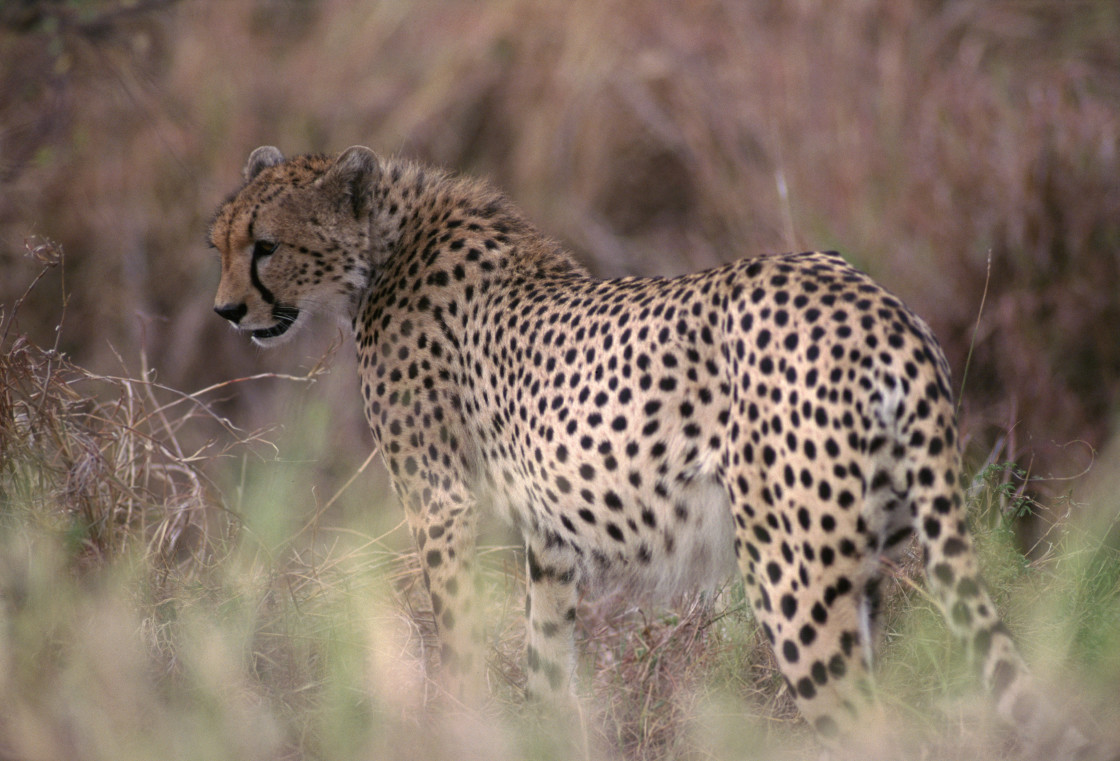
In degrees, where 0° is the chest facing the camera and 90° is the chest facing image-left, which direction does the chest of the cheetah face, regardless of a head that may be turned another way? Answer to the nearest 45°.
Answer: approximately 135°
